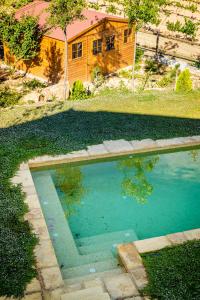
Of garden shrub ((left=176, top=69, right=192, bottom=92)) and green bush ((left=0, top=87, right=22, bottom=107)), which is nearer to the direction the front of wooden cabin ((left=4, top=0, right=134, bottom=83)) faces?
the garden shrub

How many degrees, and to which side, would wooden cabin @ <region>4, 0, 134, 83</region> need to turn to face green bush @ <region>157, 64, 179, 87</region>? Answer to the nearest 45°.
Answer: approximately 45° to its left

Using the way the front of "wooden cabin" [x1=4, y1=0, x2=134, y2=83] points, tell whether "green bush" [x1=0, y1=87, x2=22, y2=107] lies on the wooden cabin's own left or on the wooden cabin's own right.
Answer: on the wooden cabin's own right

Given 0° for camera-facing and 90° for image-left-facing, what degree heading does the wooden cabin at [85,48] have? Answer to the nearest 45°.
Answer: approximately 315°

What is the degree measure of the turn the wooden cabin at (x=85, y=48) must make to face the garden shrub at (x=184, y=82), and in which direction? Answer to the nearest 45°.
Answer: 0° — it already faces it

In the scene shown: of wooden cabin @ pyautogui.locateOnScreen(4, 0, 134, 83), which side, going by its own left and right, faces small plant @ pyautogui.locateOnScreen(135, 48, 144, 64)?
left

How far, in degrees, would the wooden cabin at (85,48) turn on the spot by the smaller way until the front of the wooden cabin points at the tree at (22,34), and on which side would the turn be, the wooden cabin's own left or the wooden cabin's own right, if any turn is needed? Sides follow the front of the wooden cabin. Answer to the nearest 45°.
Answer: approximately 135° to the wooden cabin's own right
